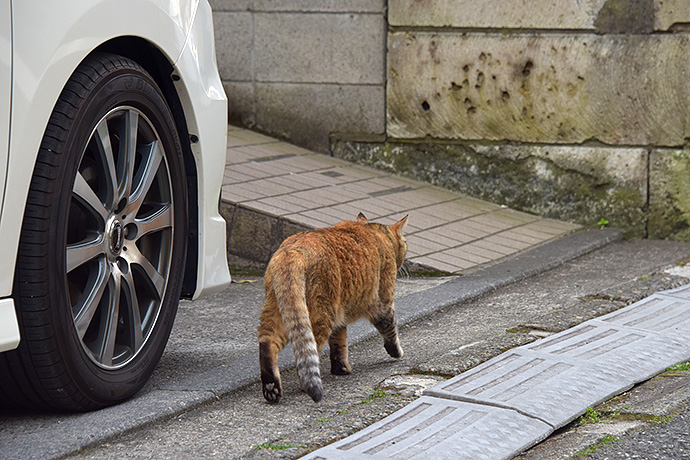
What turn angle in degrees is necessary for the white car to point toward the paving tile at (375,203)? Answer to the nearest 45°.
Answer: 0° — it already faces it

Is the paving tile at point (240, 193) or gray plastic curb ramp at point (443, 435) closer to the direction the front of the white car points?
the paving tile

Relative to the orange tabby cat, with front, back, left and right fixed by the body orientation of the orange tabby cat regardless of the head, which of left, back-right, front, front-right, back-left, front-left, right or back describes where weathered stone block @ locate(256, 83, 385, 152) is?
front-left

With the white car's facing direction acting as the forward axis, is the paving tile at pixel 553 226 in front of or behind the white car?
in front

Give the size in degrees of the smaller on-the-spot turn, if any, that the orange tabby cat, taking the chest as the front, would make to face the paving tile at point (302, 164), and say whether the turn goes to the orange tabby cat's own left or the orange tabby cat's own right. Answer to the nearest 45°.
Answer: approximately 45° to the orange tabby cat's own left

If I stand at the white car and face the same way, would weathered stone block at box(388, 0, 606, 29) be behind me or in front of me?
in front

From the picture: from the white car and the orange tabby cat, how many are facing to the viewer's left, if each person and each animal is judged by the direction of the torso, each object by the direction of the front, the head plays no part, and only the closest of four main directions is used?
0

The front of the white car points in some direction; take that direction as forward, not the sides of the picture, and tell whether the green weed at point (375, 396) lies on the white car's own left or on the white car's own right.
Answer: on the white car's own right

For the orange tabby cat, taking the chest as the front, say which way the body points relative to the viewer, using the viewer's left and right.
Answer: facing away from the viewer and to the right of the viewer

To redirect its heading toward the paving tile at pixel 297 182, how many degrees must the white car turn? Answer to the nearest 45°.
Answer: approximately 45° to its left

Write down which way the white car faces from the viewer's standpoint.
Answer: facing away from the viewer and to the right of the viewer
